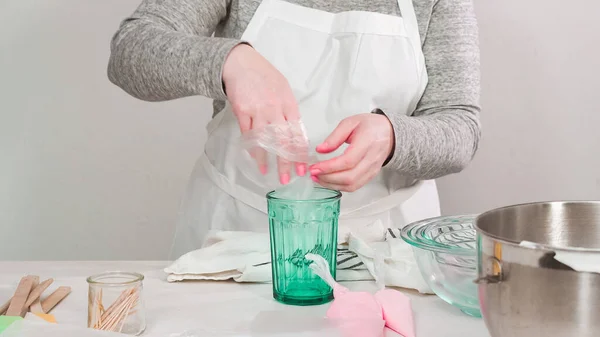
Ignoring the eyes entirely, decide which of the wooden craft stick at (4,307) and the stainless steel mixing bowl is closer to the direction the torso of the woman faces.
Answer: the stainless steel mixing bowl

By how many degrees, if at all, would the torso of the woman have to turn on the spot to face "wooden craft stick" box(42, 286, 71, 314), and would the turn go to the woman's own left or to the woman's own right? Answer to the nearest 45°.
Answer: approximately 45° to the woman's own right

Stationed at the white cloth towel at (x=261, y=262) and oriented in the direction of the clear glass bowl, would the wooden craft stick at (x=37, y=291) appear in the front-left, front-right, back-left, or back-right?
back-right

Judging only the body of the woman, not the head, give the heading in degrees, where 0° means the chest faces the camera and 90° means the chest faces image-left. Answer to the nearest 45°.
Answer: approximately 0°

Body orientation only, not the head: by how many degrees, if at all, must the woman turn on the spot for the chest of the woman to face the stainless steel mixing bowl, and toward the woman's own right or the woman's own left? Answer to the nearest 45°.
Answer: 0° — they already face it

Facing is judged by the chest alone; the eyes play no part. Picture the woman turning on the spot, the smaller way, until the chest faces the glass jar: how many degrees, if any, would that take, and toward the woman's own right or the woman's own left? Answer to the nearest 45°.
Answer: approximately 45° to the woman's own right
